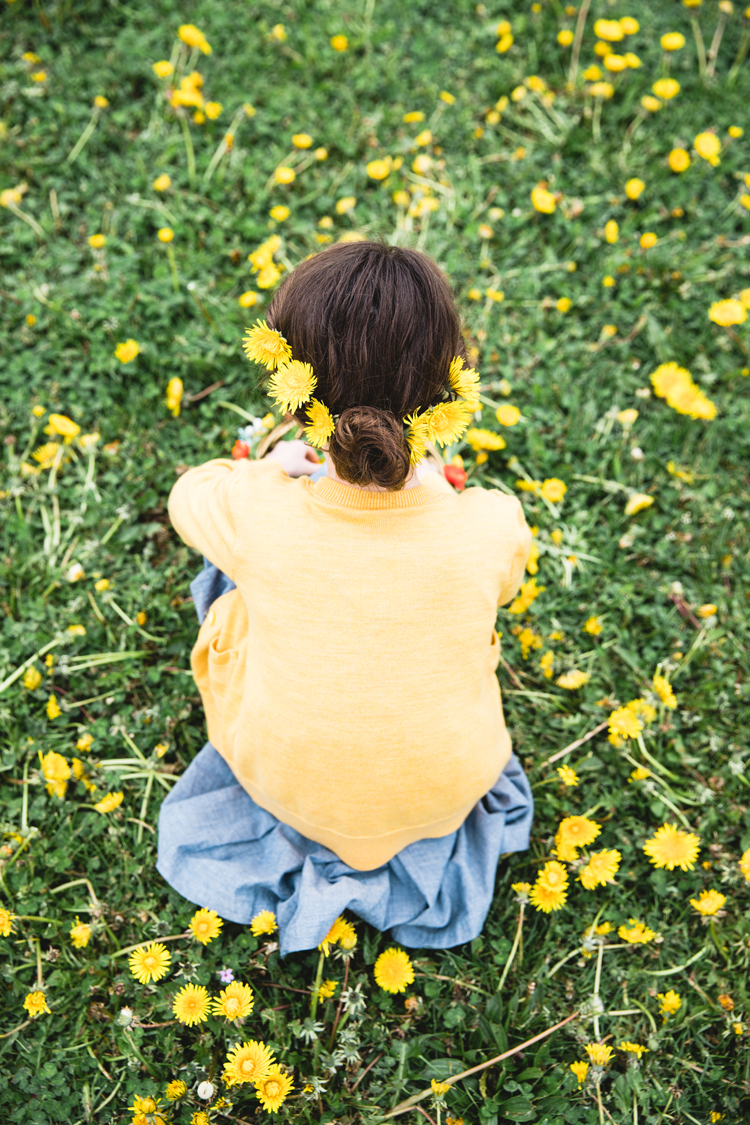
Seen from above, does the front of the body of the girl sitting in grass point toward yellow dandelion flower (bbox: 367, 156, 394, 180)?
yes

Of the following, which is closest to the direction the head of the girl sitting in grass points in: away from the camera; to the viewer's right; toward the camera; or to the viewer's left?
away from the camera

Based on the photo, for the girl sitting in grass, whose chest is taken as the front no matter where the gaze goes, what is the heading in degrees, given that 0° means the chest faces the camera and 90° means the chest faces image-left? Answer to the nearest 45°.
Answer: approximately 180°

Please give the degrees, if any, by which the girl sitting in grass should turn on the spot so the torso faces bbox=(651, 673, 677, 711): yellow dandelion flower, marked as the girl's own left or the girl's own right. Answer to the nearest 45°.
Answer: approximately 45° to the girl's own right
